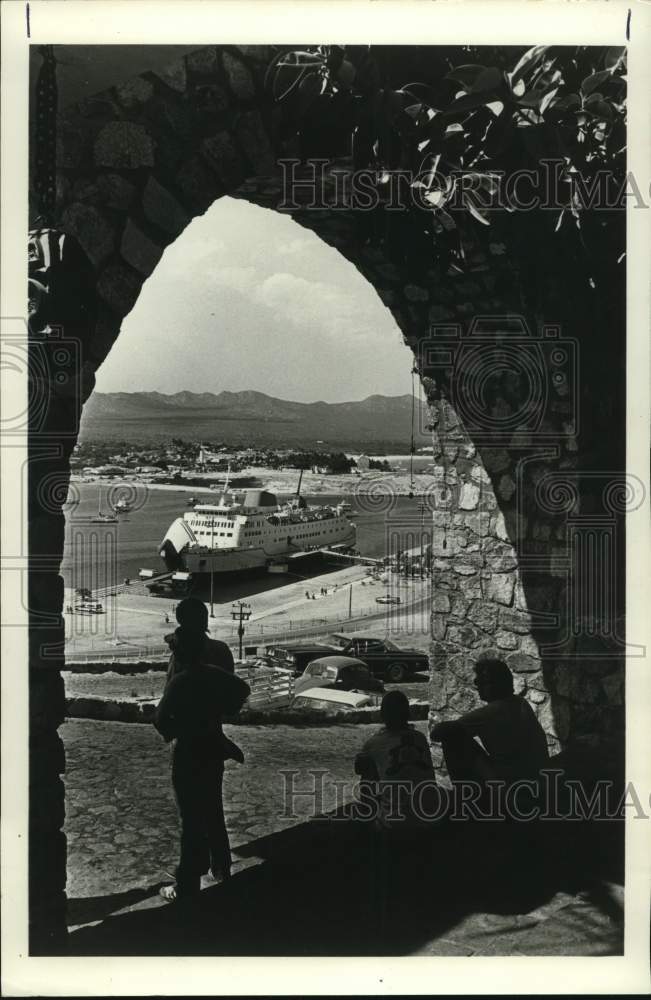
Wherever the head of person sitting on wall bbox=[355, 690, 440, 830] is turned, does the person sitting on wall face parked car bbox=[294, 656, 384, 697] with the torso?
yes

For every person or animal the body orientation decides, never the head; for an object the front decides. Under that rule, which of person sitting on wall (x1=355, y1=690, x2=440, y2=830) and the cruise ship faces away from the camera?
the person sitting on wall

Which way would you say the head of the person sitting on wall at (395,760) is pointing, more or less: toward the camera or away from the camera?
away from the camera

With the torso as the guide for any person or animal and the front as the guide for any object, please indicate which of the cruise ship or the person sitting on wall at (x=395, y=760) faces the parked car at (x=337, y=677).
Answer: the person sitting on wall

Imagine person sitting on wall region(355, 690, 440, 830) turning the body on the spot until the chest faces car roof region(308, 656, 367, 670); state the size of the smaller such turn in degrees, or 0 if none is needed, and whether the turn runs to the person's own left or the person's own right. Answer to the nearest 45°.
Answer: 0° — they already face it

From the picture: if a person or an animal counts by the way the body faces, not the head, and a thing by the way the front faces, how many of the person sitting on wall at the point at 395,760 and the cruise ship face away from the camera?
1

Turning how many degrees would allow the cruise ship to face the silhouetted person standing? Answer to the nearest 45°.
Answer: approximately 45° to its left

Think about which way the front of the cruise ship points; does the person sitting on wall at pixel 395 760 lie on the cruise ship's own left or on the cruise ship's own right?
on the cruise ship's own left

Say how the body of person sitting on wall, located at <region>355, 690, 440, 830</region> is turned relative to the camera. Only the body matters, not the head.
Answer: away from the camera

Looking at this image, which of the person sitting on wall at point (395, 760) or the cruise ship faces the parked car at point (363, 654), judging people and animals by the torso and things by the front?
the person sitting on wall

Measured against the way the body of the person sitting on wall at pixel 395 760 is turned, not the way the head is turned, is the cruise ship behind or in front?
in front

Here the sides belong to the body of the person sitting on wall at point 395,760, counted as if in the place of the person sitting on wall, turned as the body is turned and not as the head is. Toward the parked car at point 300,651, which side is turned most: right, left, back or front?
front
